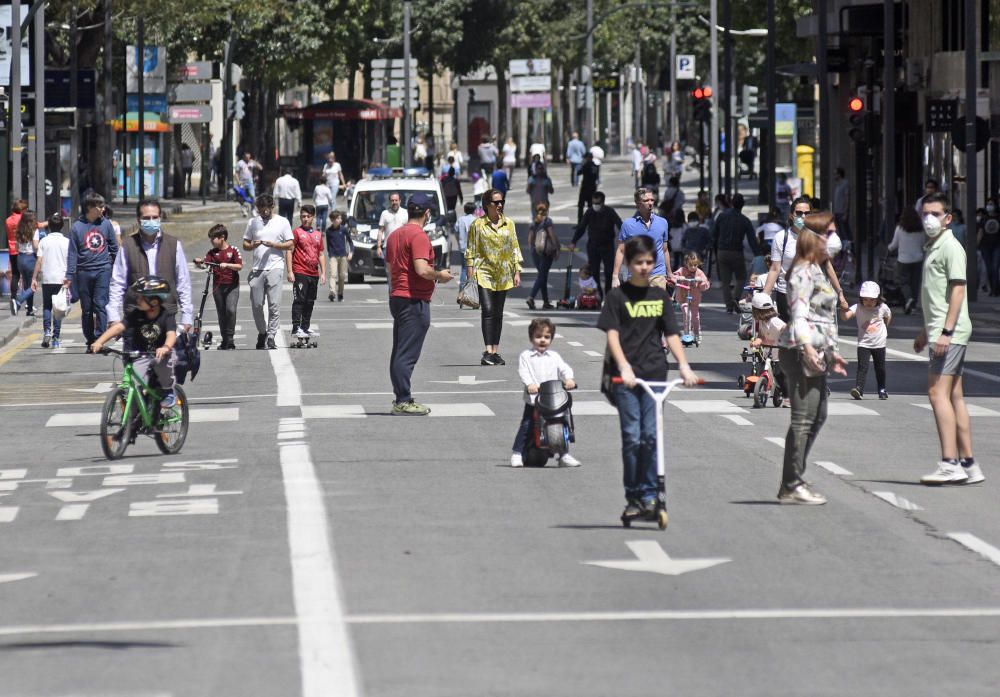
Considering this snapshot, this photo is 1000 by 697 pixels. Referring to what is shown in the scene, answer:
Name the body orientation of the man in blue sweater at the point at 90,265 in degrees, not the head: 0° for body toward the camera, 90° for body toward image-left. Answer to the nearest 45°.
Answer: approximately 0°

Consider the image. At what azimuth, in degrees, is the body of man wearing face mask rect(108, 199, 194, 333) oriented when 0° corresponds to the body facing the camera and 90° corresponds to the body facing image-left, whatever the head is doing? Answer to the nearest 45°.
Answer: approximately 0°

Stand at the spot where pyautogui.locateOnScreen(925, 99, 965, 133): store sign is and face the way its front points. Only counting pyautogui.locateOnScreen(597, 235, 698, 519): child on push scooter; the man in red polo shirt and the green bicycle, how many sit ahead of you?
3

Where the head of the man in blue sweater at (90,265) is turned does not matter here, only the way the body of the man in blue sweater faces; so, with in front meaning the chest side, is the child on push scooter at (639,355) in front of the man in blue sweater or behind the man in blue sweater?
in front

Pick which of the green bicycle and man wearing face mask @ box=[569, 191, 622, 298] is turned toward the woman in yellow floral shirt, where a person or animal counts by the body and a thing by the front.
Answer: the man wearing face mask
